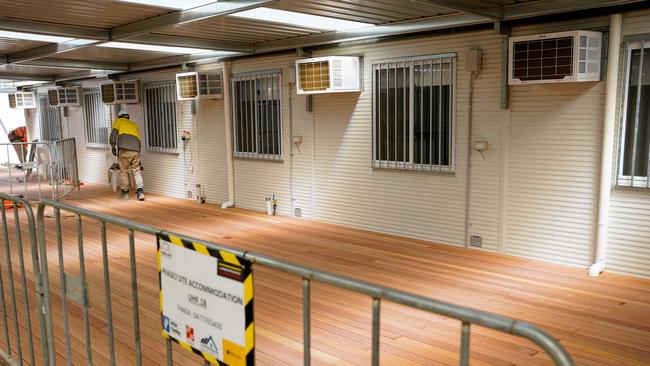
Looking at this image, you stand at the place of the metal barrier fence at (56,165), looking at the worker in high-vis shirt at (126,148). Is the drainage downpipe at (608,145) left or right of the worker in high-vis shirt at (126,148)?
right

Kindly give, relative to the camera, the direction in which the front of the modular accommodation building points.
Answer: facing the viewer and to the left of the viewer

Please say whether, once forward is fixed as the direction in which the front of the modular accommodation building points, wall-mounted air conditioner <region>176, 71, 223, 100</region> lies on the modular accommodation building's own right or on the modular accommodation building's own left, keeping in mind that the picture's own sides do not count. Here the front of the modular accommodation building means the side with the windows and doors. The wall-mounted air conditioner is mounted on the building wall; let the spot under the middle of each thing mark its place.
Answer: on the modular accommodation building's own right

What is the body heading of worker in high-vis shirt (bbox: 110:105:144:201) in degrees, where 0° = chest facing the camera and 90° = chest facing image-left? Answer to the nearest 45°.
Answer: approximately 135°

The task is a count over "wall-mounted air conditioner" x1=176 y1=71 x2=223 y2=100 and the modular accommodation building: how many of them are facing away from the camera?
0

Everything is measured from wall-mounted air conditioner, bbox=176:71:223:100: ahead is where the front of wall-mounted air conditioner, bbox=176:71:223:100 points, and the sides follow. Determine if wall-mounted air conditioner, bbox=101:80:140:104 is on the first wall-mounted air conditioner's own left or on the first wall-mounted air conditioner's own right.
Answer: on the first wall-mounted air conditioner's own right

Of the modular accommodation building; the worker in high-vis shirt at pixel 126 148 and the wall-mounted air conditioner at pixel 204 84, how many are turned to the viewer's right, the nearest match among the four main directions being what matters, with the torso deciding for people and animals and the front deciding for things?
0

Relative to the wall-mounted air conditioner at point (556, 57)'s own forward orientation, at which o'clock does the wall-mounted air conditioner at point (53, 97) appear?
the wall-mounted air conditioner at point (53, 97) is roughly at 2 o'clock from the wall-mounted air conditioner at point (556, 57).

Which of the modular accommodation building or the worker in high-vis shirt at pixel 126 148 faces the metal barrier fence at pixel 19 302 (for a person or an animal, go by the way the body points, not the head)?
the modular accommodation building

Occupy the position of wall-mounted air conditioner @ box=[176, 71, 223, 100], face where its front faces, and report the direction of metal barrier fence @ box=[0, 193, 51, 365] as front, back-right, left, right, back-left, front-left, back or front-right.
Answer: front-left

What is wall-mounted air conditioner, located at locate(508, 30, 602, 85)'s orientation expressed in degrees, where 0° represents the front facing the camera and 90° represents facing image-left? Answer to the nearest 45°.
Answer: approximately 45°

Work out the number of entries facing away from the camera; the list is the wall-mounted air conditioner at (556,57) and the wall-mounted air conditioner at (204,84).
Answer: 0

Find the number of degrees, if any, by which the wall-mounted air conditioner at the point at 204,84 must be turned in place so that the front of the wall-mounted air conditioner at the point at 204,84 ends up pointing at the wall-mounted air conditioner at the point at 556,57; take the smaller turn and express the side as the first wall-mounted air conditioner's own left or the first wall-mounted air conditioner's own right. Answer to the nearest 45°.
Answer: approximately 90° to the first wall-mounted air conditioner's own left

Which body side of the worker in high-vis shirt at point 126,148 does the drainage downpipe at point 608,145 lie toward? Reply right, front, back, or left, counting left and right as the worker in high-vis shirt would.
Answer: back
